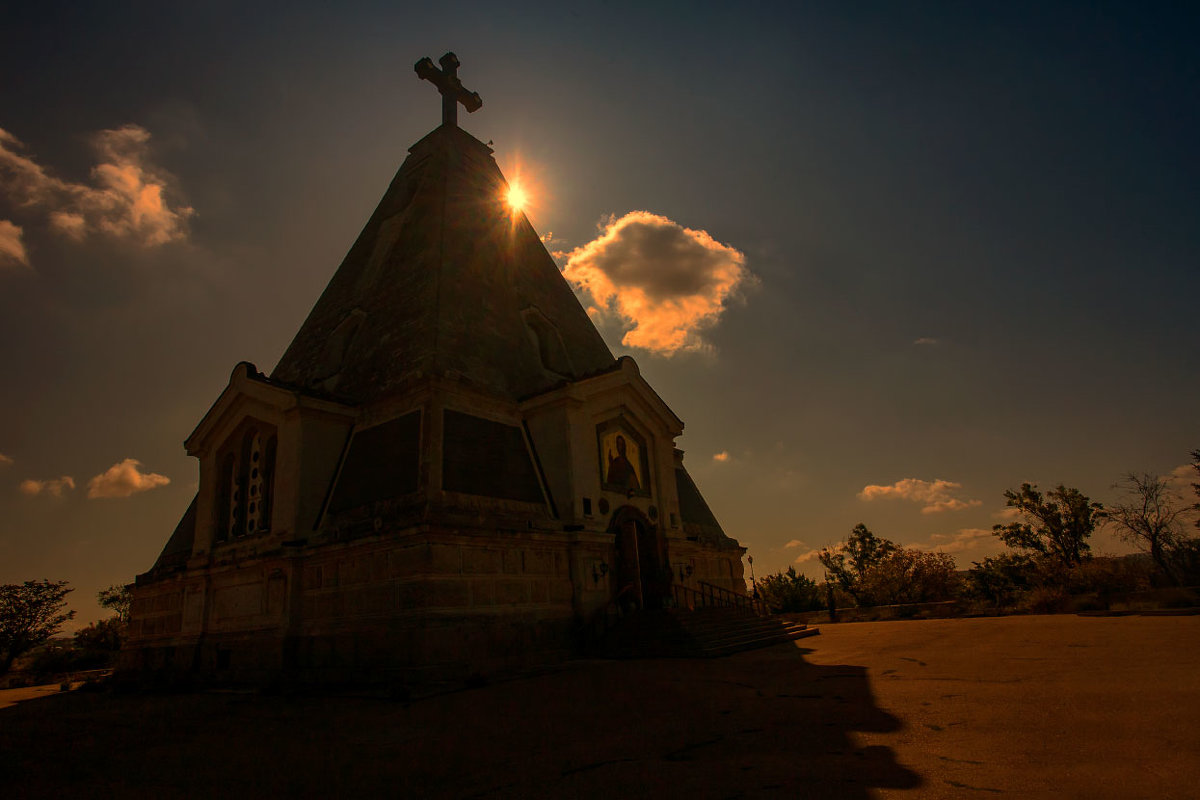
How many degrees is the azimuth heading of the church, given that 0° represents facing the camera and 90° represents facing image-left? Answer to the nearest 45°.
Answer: approximately 315°

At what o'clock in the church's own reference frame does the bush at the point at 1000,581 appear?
The bush is roughly at 10 o'clock from the church.

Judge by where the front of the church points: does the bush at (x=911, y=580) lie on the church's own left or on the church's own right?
on the church's own left

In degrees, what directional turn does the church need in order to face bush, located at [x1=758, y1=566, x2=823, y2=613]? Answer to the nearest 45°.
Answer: approximately 90° to its left
